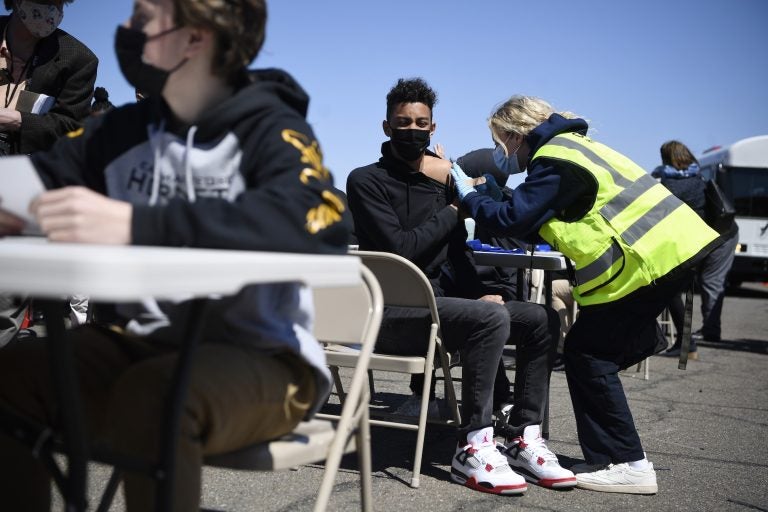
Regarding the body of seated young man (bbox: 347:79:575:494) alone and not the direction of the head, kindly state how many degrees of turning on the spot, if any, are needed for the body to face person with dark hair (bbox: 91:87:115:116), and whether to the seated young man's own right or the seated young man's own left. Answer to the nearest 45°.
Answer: approximately 180°

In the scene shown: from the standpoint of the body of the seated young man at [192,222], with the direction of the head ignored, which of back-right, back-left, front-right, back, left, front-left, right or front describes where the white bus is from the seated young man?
back

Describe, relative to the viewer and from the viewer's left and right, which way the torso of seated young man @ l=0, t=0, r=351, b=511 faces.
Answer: facing the viewer and to the left of the viewer

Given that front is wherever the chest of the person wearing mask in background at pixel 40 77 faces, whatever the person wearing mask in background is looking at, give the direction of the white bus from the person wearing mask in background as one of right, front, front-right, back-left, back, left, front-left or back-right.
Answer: back

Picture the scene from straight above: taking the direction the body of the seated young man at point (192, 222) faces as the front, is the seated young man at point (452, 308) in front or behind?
behind

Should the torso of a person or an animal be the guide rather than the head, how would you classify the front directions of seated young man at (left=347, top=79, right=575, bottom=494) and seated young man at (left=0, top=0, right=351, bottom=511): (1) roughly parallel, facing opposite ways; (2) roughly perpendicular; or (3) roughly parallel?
roughly perpendicular

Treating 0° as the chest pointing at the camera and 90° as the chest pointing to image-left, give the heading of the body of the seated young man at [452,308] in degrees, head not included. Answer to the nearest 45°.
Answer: approximately 315°

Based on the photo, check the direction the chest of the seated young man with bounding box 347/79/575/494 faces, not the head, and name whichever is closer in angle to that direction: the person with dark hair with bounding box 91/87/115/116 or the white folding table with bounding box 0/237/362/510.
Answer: the white folding table

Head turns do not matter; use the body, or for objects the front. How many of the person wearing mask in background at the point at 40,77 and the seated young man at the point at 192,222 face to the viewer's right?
0
